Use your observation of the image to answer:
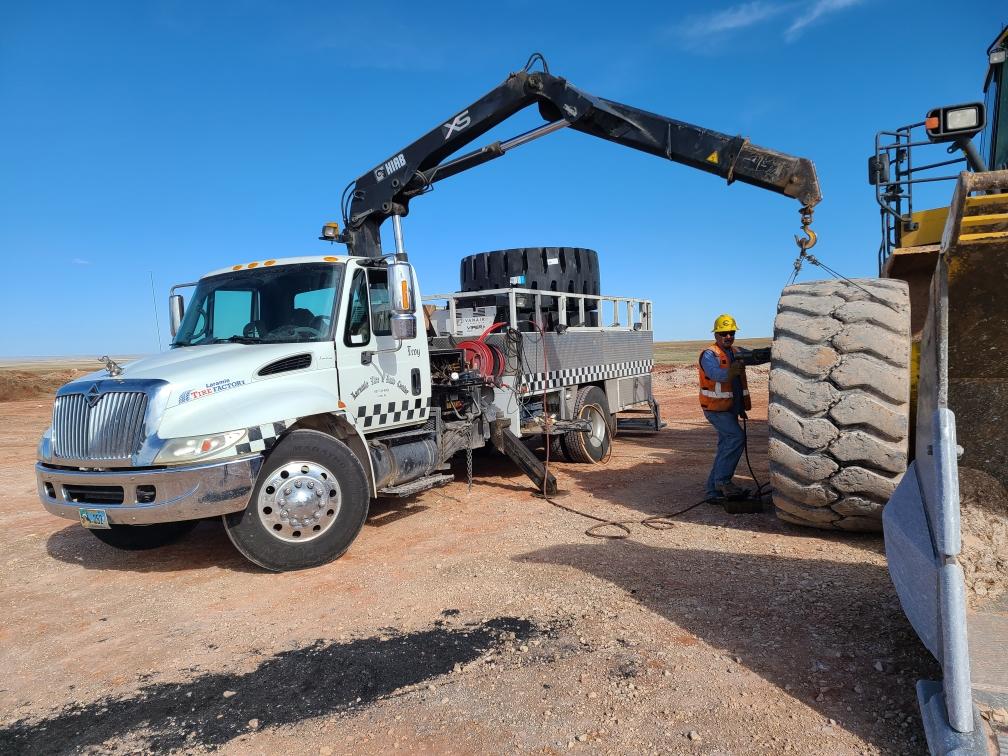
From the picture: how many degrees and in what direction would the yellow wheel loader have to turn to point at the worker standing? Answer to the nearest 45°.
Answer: approximately 135° to its right

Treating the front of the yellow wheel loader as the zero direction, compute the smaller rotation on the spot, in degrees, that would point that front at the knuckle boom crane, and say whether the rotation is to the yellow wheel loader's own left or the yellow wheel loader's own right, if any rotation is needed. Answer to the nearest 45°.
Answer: approximately 135° to the yellow wheel loader's own right

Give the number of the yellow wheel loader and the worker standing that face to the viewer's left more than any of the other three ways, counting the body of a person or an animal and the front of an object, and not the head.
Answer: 0

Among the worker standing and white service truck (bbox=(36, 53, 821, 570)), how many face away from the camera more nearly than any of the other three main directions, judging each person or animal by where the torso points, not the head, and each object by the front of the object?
0

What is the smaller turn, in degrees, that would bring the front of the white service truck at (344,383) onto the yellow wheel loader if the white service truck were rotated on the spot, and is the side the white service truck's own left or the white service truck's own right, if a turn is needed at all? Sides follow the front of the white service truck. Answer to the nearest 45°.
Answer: approximately 90° to the white service truck's own left

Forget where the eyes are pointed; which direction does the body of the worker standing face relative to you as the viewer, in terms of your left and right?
facing the viewer and to the right of the viewer

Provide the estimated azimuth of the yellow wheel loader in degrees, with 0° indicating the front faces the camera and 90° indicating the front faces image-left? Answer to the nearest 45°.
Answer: approximately 0°

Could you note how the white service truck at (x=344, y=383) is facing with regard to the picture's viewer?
facing the viewer and to the left of the viewer

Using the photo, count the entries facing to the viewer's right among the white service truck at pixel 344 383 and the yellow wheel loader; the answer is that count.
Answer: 0

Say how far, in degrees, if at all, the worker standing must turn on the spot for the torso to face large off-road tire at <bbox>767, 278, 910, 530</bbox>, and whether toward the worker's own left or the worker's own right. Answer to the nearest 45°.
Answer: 0° — they already face it
